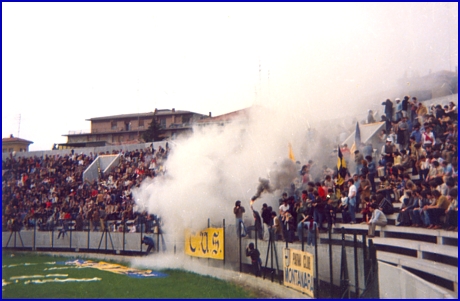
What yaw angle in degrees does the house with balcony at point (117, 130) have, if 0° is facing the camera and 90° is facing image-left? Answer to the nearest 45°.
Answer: approximately 0°

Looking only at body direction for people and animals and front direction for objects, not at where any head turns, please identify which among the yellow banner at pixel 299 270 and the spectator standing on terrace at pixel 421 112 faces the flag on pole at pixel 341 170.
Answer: the spectator standing on terrace

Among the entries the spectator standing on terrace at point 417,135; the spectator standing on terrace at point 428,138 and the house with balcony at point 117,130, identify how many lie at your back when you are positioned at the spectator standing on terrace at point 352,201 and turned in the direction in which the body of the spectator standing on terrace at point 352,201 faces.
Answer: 2

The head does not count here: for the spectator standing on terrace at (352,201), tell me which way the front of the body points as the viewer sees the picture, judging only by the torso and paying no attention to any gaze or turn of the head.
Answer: to the viewer's left

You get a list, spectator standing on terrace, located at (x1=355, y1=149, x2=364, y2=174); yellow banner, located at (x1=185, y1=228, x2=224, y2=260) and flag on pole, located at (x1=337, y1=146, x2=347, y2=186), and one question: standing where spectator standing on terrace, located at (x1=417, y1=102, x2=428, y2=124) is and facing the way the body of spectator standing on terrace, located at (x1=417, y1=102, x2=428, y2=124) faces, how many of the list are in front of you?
3

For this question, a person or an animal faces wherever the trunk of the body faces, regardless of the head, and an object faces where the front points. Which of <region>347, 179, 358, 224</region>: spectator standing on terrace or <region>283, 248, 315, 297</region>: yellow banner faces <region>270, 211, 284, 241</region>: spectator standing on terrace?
<region>347, 179, 358, 224</region>: spectator standing on terrace

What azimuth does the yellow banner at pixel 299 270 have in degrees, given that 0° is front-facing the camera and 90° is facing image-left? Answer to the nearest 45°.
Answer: approximately 45°

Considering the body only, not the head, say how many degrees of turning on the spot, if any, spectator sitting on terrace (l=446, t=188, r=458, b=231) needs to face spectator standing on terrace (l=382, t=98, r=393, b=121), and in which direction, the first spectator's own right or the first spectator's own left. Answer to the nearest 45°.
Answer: approximately 90° to the first spectator's own right

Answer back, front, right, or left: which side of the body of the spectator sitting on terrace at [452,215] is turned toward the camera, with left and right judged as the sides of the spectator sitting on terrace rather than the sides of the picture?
left

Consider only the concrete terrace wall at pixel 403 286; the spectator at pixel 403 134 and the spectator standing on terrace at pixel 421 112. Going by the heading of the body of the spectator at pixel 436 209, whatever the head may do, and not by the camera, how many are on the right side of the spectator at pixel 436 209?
2

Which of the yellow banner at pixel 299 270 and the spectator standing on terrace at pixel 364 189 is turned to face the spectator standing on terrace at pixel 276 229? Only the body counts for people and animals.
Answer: the spectator standing on terrace at pixel 364 189

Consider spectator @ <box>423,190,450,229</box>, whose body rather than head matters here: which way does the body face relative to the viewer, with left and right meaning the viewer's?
facing to the left of the viewer

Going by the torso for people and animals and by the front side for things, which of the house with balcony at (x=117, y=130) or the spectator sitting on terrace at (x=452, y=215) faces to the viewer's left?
the spectator sitting on terrace
